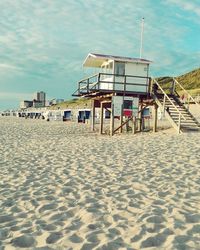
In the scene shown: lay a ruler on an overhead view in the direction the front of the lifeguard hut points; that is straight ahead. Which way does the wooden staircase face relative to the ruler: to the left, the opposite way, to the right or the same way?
to the left

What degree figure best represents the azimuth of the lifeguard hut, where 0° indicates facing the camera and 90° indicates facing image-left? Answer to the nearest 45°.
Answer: approximately 45°

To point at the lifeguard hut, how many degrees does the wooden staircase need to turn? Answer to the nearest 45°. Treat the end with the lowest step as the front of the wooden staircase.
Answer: approximately 135° to its right

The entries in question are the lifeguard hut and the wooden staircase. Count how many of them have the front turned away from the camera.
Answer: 0
